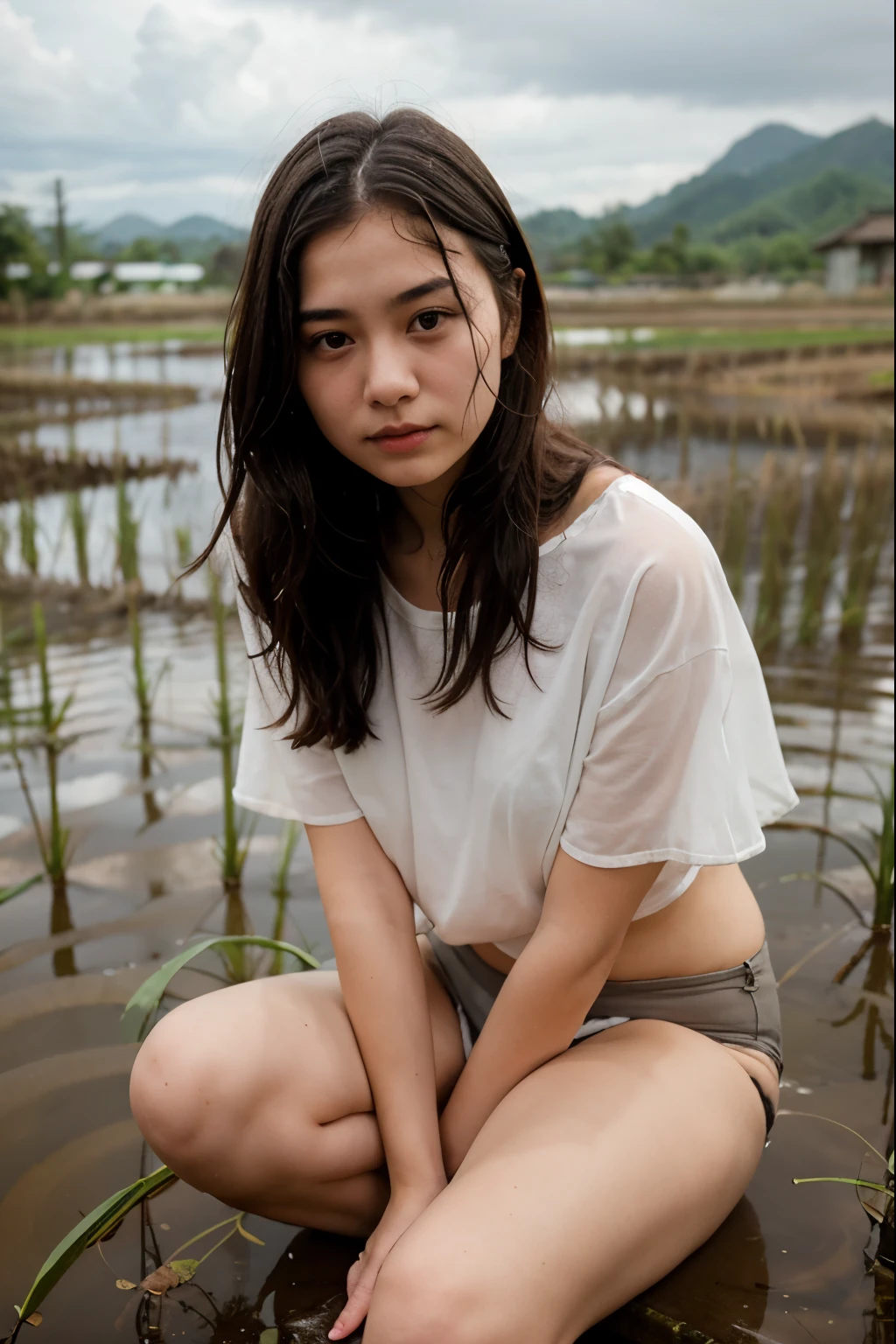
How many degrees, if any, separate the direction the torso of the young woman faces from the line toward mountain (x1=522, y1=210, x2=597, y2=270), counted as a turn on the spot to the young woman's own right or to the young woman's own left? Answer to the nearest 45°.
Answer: approximately 135° to the young woman's own right

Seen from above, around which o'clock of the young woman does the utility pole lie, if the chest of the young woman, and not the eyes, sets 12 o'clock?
The utility pole is roughly at 4 o'clock from the young woman.

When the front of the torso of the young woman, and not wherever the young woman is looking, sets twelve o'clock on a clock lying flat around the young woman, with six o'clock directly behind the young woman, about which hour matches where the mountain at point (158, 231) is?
The mountain is roughly at 4 o'clock from the young woman.

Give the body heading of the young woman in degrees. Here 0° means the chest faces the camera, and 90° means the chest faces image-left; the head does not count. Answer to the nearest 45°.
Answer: approximately 45°

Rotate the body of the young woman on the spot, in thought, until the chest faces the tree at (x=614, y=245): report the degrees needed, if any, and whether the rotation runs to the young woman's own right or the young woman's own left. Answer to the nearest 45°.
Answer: approximately 135° to the young woman's own right
